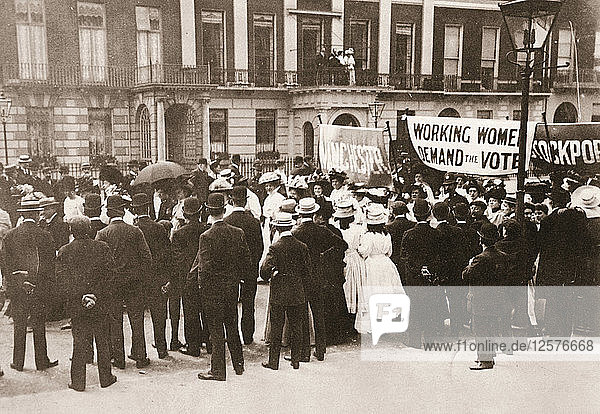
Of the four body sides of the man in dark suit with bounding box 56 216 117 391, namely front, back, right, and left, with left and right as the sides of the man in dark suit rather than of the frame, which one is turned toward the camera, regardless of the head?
back

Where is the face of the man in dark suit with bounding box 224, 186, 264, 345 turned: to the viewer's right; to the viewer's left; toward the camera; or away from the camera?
away from the camera

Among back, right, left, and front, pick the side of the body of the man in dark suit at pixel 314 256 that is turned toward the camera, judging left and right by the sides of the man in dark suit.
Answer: back

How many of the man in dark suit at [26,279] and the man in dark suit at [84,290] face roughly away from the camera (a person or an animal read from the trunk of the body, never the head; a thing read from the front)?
2

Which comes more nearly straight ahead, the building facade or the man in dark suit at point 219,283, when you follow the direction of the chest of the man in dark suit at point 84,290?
the building facade

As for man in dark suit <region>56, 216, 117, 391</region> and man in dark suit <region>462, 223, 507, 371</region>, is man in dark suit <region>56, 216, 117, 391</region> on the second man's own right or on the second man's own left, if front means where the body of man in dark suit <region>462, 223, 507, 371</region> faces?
on the second man's own left

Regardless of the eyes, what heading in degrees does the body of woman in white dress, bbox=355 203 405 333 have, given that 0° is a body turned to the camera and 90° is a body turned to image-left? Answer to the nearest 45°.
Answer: approximately 180°

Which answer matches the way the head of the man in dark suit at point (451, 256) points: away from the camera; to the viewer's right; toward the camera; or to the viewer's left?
away from the camera
